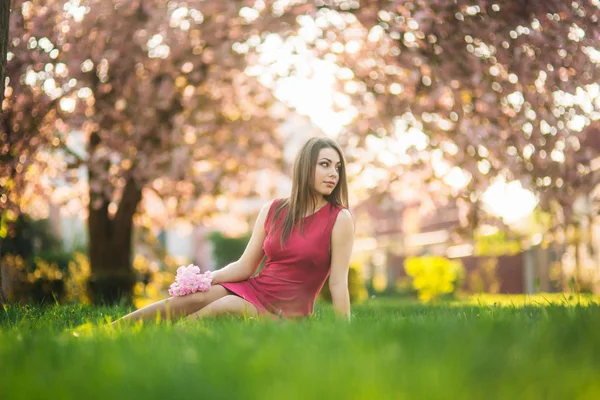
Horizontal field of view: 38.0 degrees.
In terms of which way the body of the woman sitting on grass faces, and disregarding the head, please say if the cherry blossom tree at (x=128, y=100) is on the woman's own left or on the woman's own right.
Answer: on the woman's own right

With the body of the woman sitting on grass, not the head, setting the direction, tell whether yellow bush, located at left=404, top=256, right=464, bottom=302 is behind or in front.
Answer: behind

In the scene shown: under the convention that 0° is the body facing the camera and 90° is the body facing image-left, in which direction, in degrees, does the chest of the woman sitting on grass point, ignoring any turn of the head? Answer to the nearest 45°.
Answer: approximately 45°
